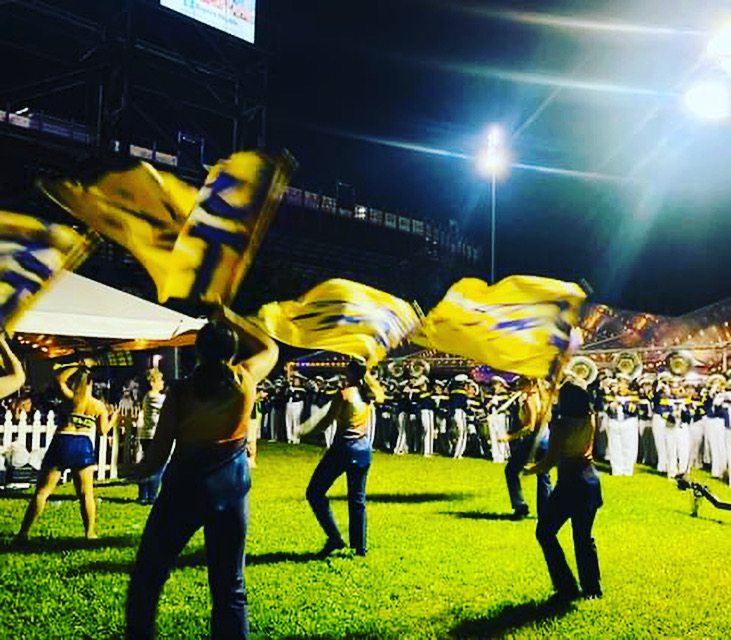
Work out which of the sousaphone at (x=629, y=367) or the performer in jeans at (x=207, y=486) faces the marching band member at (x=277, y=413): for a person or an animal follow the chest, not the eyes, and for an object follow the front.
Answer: the performer in jeans

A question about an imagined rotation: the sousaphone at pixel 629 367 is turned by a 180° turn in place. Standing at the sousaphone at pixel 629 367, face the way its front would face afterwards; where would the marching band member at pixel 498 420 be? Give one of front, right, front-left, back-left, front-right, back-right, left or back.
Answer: front-left

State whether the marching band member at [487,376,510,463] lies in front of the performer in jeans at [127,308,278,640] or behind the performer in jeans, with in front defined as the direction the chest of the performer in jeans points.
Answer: in front

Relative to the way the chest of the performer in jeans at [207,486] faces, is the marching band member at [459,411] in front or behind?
in front

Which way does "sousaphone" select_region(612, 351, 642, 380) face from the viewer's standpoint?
toward the camera

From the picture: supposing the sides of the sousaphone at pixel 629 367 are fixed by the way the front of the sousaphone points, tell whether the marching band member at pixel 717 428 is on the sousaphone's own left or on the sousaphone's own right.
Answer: on the sousaphone's own left

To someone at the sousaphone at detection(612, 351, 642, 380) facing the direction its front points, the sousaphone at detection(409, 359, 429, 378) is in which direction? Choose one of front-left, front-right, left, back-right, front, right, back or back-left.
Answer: back-right

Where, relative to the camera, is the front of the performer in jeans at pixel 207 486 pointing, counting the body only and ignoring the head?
away from the camera

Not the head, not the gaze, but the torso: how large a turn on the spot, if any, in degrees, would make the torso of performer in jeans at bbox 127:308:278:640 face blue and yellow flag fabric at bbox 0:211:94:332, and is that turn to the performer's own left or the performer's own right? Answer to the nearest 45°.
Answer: approximately 45° to the performer's own left

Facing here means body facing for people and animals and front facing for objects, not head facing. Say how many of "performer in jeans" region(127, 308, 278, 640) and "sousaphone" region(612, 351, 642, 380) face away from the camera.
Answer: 1

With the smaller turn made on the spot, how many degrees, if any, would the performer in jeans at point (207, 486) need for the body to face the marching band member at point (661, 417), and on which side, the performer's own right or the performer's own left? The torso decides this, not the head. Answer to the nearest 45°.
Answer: approximately 45° to the performer's own right

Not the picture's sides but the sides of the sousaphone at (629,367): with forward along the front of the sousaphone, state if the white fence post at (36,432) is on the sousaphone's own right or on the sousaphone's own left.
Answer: on the sousaphone's own right

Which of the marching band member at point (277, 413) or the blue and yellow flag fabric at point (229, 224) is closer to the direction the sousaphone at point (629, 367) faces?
the blue and yellow flag fabric

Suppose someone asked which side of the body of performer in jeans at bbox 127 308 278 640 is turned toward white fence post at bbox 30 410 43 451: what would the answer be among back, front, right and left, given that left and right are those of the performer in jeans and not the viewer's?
front

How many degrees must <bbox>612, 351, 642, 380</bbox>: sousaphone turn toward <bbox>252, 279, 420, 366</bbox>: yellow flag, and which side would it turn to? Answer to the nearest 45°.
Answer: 0° — it already faces it

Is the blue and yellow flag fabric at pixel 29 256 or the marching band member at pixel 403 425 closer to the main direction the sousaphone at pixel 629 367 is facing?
the blue and yellow flag fabric

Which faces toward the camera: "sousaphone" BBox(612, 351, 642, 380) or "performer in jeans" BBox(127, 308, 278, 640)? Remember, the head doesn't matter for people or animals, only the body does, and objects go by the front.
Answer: the sousaphone

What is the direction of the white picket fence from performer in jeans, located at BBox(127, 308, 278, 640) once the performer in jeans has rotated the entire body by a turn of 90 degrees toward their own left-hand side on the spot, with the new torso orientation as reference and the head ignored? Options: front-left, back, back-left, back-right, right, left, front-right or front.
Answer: right

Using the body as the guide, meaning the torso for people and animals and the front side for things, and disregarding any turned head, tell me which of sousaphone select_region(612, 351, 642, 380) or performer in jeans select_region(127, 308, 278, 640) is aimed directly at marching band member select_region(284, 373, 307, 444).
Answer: the performer in jeans
